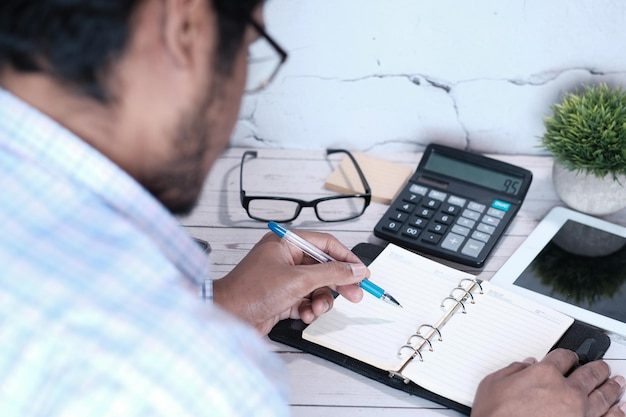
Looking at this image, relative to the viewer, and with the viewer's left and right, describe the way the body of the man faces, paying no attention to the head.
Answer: facing away from the viewer and to the right of the viewer

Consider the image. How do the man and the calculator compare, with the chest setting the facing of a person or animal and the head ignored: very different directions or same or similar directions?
very different directions

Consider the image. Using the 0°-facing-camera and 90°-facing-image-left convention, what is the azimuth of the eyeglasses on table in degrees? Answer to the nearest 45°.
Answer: approximately 0°

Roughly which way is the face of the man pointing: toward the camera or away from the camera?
away from the camera

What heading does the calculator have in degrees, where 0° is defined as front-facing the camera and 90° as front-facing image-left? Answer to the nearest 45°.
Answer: approximately 45°
